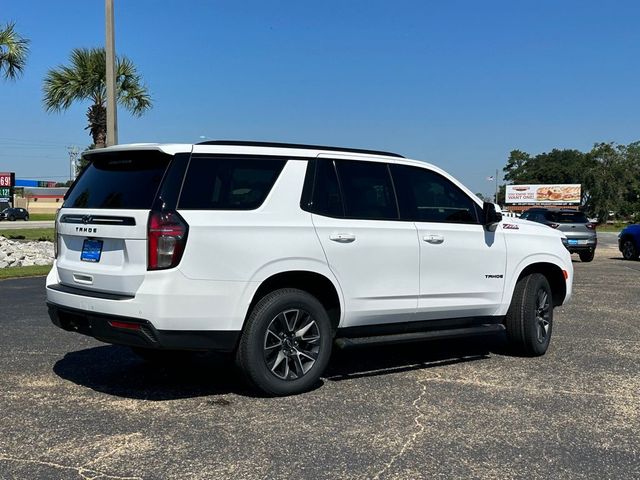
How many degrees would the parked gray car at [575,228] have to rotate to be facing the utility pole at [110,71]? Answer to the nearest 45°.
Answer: approximately 90° to its left

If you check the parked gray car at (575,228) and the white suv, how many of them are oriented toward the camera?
0

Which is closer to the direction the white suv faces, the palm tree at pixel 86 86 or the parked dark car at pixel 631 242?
the parked dark car

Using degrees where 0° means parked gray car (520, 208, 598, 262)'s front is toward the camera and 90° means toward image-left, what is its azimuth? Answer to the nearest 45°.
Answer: approximately 135°

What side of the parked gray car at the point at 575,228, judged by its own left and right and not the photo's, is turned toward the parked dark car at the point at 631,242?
right

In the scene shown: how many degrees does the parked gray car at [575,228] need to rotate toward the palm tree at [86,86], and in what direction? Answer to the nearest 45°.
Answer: approximately 90° to its left

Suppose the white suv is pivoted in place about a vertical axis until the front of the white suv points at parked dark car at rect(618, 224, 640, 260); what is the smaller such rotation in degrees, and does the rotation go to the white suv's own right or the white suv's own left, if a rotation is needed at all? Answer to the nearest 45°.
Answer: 0° — it already faces it

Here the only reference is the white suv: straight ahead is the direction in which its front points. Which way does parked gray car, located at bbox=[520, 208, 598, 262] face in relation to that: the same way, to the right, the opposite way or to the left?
to the left

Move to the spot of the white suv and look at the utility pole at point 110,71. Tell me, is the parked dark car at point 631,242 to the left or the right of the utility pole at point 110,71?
right

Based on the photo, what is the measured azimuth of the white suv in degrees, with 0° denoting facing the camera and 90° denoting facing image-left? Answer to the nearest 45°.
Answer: approximately 225°

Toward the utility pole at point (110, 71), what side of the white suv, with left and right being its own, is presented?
left

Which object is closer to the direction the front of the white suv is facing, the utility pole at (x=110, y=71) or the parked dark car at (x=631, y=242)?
the parked dark car

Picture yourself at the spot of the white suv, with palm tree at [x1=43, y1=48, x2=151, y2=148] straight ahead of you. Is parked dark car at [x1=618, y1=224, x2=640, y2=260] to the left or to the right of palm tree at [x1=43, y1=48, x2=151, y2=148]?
right
